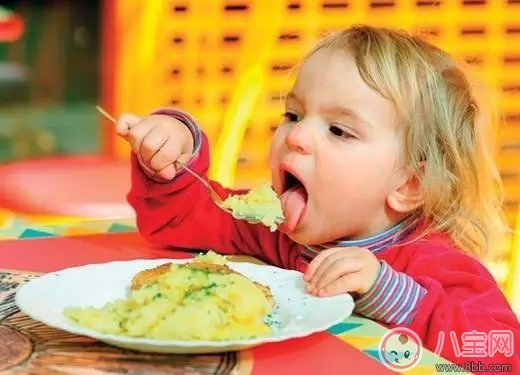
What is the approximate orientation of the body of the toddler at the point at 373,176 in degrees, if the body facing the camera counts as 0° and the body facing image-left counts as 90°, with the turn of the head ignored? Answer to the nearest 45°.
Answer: approximately 45°

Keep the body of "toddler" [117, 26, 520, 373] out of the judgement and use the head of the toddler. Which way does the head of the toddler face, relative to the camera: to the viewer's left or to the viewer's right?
to the viewer's left

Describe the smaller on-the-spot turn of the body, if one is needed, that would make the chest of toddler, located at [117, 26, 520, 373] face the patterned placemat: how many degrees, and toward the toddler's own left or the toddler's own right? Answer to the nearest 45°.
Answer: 0° — they already face it
